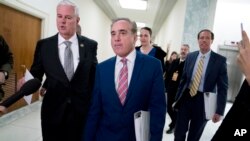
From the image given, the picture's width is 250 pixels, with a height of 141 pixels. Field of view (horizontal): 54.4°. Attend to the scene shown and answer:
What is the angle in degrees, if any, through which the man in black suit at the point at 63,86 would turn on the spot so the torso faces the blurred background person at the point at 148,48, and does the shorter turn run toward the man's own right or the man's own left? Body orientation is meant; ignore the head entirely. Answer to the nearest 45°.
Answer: approximately 135° to the man's own left

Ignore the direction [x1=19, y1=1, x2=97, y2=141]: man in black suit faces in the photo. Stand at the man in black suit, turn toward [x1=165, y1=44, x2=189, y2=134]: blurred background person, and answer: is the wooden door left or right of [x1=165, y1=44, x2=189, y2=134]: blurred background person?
left

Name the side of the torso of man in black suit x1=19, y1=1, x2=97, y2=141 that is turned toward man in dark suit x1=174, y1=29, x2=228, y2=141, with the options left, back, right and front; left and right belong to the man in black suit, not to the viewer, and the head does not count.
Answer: left

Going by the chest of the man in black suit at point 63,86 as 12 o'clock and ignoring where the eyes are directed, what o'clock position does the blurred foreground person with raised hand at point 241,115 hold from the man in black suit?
The blurred foreground person with raised hand is roughly at 11 o'clock from the man in black suit.

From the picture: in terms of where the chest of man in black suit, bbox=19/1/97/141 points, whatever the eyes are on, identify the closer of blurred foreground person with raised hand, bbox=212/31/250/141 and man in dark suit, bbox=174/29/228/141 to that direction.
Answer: the blurred foreground person with raised hand

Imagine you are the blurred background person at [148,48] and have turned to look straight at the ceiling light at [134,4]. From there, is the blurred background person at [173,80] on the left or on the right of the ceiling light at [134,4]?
right

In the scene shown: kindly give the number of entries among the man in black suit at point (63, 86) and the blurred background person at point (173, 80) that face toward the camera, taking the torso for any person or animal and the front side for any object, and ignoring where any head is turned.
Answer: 2

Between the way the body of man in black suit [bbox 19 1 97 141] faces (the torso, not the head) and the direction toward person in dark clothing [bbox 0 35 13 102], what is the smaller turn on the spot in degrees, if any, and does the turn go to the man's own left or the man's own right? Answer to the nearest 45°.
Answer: approximately 135° to the man's own right

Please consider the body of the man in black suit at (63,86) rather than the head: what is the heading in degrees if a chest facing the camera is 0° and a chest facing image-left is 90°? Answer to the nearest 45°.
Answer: approximately 0°
